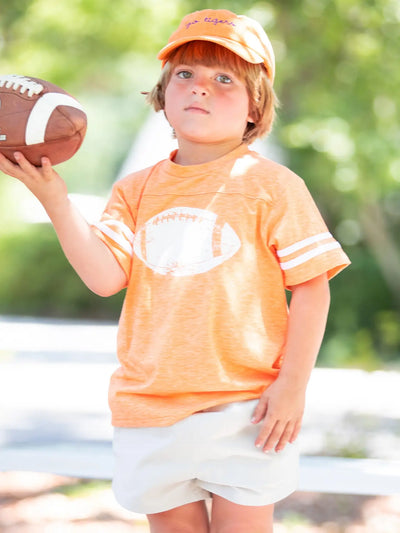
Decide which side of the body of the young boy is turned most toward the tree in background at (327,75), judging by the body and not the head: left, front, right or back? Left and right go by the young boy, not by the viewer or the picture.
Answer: back

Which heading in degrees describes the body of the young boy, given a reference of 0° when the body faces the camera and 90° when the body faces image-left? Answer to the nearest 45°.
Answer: approximately 0°
